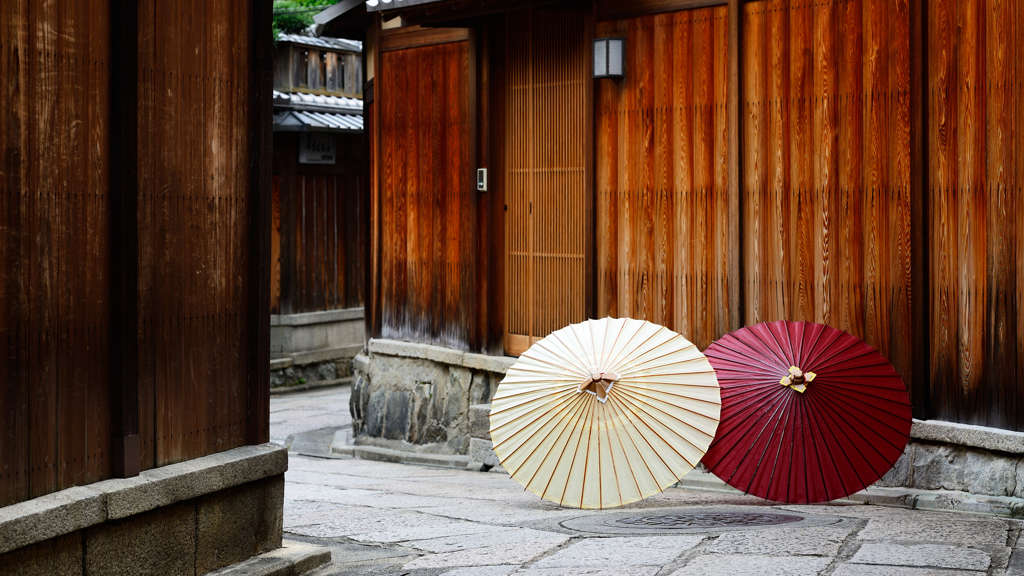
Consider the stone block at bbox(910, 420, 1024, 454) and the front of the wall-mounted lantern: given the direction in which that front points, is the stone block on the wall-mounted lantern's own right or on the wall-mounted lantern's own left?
on the wall-mounted lantern's own left

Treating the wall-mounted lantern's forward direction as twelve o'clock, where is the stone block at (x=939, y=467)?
The stone block is roughly at 9 o'clock from the wall-mounted lantern.

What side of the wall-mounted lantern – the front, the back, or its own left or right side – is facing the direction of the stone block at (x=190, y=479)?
front

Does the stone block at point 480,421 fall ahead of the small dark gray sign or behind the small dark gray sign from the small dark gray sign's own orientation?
ahead

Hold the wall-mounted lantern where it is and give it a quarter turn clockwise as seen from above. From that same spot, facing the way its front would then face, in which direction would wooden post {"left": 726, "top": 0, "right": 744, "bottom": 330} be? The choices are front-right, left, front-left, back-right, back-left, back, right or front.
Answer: back

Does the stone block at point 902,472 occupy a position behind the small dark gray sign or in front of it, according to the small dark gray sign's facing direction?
in front

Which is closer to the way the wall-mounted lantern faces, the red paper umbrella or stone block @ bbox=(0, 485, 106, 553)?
the stone block

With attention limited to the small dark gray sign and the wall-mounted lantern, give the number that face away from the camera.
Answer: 0

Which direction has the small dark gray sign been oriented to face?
toward the camera

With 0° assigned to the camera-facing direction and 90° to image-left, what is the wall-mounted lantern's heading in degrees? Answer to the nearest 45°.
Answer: approximately 45°

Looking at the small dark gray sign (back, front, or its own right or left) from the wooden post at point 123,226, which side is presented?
front

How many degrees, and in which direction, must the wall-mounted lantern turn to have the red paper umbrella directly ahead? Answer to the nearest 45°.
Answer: approximately 90° to its left

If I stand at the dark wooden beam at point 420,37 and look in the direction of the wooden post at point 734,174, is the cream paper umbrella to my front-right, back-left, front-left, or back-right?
front-right

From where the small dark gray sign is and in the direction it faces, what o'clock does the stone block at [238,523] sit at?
The stone block is roughly at 12 o'clock from the small dark gray sign.

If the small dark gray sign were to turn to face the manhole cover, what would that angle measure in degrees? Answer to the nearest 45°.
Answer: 0° — it already faces it
